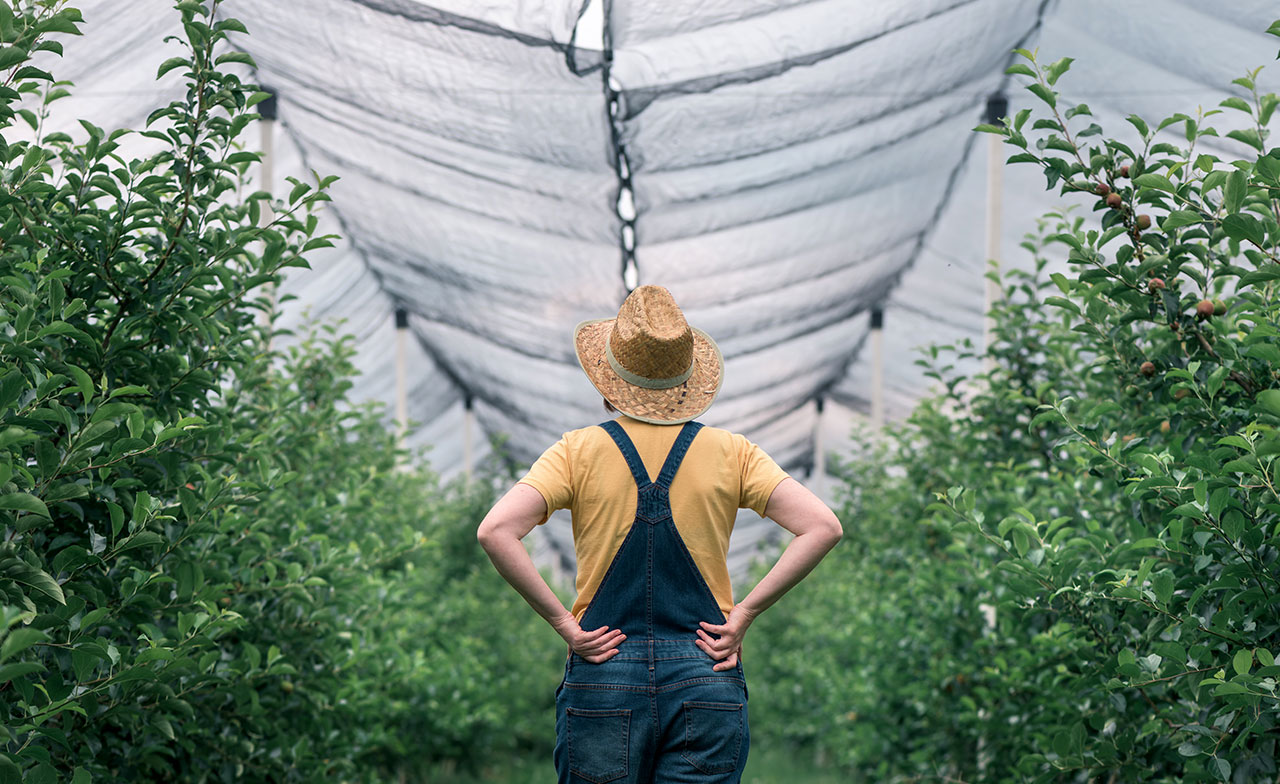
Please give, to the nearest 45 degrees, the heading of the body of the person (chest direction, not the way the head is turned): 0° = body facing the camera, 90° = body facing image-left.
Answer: approximately 180°

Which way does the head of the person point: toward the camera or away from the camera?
away from the camera

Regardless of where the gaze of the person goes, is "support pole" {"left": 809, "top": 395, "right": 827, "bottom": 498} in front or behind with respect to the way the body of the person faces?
in front

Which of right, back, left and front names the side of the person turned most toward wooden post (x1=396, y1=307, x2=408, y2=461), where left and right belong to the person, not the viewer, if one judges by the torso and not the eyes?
front
